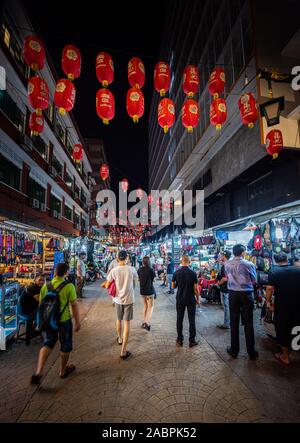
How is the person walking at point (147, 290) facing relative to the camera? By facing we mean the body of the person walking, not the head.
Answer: away from the camera

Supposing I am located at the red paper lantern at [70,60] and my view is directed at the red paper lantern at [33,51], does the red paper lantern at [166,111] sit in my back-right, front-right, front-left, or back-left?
back-right

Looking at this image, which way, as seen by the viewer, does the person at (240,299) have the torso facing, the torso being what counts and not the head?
away from the camera

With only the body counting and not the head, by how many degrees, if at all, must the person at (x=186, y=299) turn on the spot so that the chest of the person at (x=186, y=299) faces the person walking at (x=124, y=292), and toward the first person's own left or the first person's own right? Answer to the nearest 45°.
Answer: approximately 135° to the first person's own left

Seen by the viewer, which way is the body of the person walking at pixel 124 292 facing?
away from the camera

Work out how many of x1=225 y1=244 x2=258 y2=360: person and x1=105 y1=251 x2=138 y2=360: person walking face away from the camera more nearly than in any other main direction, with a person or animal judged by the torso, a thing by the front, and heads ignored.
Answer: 2

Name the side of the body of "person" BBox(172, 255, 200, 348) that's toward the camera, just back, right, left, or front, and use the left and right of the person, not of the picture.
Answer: back

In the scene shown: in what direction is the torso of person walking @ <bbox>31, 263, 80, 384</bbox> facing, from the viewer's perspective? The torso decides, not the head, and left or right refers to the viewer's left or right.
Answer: facing away from the viewer and to the right of the viewer
